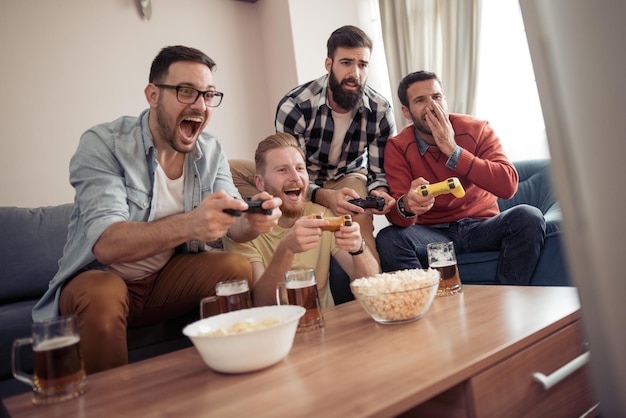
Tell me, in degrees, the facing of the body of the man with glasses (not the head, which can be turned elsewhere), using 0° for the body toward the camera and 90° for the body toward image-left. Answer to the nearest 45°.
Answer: approximately 315°

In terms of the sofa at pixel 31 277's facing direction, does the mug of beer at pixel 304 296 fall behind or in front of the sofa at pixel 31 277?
in front

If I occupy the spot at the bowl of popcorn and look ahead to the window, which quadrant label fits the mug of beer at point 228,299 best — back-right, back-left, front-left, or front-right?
back-left

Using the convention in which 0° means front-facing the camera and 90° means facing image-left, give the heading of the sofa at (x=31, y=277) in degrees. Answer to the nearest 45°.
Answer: approximately 315°

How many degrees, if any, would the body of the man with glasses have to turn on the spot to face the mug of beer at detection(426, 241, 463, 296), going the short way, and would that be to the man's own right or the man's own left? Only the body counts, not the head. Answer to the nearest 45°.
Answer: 0° — they already face it

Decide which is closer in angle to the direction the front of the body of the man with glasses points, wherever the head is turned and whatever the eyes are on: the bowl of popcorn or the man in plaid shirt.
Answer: the bowl of popcorn
